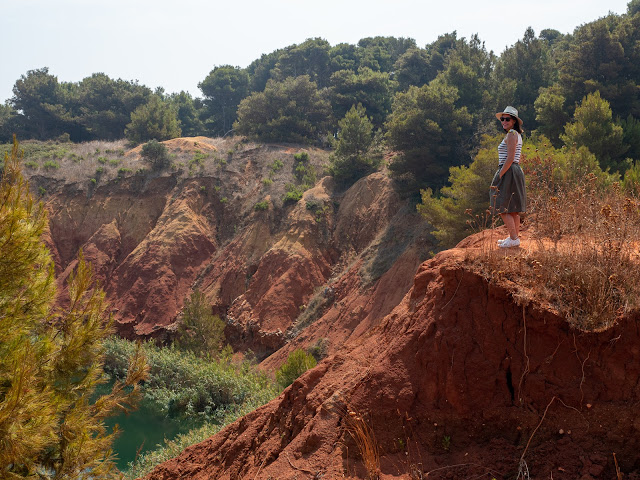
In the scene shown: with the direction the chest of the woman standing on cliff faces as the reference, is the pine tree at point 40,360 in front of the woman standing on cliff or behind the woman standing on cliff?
in front

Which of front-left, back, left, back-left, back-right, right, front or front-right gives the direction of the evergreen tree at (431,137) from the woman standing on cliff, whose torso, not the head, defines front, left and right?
right

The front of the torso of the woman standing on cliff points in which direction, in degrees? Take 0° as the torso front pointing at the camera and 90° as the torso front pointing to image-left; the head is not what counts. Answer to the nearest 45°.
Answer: approximately 90°

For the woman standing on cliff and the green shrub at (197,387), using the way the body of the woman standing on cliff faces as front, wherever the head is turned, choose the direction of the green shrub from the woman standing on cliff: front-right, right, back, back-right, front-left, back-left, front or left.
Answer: front-right

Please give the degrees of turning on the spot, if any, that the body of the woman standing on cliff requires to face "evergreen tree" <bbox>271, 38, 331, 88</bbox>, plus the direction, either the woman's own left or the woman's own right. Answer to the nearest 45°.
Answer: approximately 90° to the woman's own right

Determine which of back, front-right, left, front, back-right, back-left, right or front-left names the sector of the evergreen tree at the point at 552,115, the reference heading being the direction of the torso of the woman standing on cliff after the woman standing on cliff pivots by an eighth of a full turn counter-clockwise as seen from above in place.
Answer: back-right

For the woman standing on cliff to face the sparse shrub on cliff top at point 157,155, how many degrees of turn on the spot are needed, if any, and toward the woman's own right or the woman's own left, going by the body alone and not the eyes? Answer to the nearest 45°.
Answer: approximately 45° to the woman's own right

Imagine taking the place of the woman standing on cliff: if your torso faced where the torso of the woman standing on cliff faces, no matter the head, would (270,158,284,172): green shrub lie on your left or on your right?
on your right

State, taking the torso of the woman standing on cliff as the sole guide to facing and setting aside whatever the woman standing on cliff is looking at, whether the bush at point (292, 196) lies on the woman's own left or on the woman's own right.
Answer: on the woman's own right

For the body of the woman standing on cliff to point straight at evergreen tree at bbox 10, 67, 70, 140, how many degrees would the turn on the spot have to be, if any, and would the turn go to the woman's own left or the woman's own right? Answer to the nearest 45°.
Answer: approximately 45° to the woman's own right

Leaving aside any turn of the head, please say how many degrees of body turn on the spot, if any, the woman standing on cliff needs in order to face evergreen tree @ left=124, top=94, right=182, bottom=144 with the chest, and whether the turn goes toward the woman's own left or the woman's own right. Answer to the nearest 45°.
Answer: approximately 45° to the woman's own right
